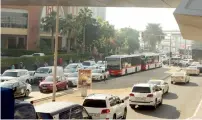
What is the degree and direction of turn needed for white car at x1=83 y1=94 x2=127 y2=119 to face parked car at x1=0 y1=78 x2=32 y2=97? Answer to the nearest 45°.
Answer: approximately 90° to its left

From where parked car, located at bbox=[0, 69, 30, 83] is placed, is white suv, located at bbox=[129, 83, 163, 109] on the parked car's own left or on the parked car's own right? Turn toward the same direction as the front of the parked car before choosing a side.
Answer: on the parked car's own left

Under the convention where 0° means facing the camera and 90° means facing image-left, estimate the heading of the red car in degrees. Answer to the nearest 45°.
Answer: approximately 45°

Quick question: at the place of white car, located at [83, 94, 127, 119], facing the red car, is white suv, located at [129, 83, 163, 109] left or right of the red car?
right

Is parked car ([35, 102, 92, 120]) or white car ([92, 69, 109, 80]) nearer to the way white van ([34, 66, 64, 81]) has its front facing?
the parked car
